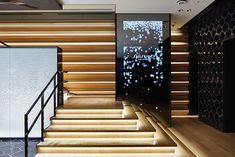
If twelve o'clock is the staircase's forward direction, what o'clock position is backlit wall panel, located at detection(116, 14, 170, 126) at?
The backlit wall panel is roughly at 7 o'clock from the staircase.

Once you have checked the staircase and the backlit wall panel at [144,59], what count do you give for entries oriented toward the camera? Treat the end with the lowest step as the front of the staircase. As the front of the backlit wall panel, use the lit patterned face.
2

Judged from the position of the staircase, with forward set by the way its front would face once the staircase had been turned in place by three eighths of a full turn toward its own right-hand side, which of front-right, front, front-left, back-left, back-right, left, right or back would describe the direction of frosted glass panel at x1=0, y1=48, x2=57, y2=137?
front

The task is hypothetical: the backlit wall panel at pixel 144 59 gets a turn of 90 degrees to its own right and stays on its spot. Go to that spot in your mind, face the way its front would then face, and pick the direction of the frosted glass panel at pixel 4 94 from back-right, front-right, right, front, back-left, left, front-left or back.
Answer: front

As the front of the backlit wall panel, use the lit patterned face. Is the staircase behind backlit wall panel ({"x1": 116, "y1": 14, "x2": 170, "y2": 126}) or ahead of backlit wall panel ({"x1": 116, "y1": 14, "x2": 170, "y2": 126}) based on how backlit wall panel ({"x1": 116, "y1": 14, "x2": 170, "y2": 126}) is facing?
ahead

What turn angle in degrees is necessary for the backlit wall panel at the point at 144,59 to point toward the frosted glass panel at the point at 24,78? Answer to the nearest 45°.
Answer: approximately 90° to its right

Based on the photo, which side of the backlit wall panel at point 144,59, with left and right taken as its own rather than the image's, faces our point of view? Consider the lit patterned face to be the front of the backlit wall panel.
front
